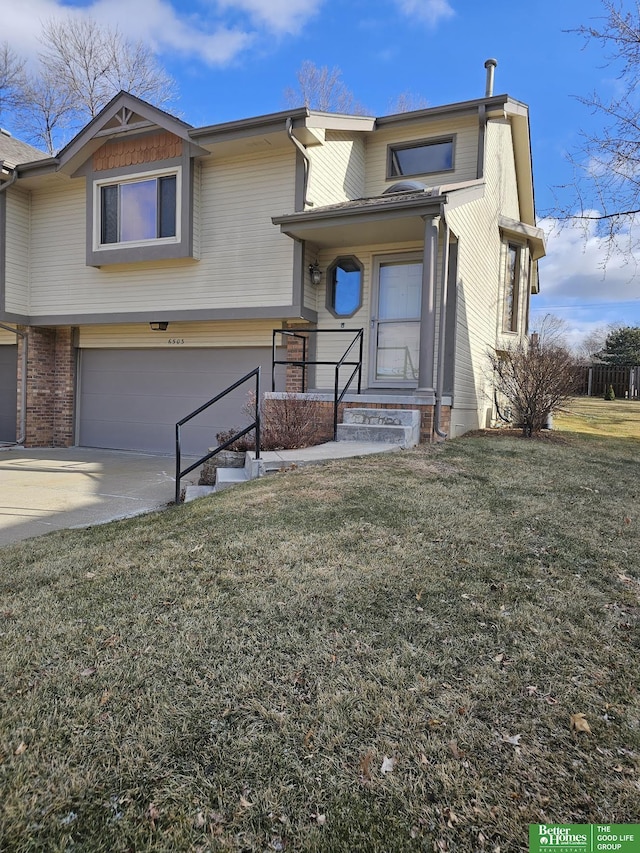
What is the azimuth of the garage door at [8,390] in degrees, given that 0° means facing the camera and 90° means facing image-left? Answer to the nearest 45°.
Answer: approximately 0°

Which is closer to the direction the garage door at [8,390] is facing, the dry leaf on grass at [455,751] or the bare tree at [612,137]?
the dry leaf on grass

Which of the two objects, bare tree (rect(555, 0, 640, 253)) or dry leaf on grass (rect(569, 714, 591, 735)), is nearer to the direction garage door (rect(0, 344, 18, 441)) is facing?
the dry leaf on grass

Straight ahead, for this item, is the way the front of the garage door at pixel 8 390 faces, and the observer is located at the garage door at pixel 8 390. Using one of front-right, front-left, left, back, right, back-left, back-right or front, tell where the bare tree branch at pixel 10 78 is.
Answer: back
